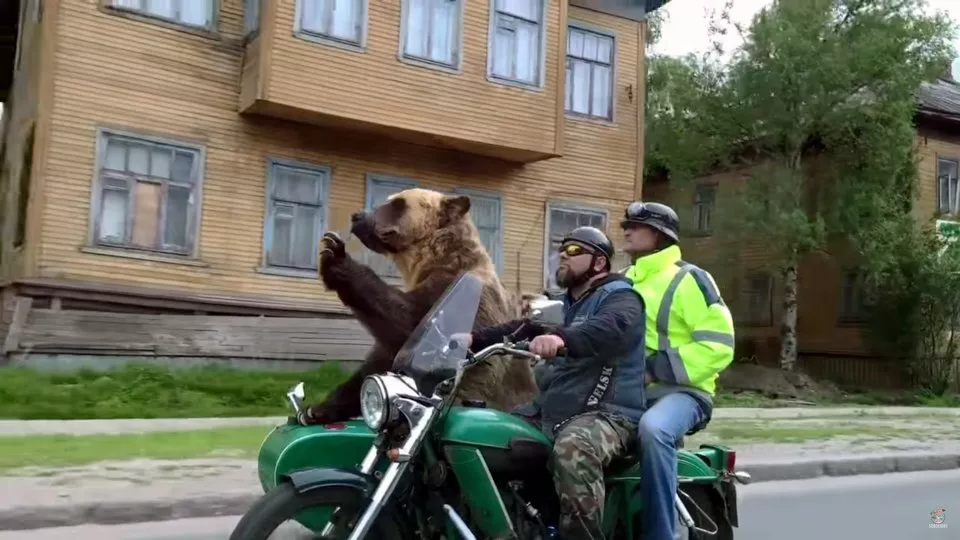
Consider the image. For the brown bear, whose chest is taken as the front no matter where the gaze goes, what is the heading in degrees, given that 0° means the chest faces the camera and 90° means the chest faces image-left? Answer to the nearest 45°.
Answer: approximately 90°

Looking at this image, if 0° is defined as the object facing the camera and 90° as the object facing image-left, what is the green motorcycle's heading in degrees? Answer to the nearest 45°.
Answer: approximately 45°

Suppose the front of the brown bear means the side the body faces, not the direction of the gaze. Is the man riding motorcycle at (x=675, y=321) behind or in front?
behind

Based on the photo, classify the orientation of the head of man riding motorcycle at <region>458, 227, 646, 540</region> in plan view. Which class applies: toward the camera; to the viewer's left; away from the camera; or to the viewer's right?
to the viewer's left
